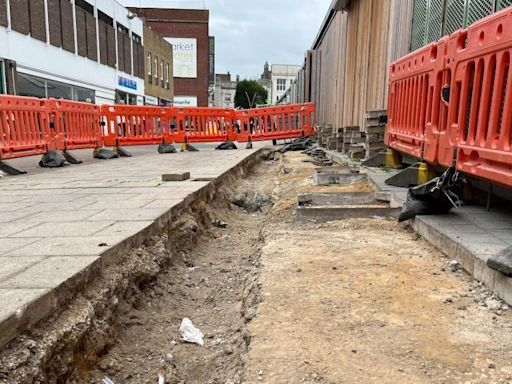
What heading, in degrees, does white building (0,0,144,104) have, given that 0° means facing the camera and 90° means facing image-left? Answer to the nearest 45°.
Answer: approximately 315°

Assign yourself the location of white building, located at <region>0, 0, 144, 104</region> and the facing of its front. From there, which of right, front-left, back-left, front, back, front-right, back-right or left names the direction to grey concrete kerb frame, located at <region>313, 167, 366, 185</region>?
front-right

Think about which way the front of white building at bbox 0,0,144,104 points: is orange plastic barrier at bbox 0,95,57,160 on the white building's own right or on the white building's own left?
on the white building's own right

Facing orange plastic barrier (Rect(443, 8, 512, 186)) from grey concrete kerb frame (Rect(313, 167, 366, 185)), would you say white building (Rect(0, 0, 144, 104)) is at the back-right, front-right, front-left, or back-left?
back-right

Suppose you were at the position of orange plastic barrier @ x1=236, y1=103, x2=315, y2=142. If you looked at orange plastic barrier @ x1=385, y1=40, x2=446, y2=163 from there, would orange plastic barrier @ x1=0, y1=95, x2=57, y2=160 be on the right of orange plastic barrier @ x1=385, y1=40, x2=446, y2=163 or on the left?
right

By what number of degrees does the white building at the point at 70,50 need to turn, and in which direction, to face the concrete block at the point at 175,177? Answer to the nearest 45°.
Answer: approximately 45° to its right

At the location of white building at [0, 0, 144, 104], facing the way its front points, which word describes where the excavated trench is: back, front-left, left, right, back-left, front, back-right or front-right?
front-right

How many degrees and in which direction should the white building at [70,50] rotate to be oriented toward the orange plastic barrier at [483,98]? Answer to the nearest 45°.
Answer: approximately 45° to its right

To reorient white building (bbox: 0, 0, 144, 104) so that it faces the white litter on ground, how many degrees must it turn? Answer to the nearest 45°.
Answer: approximately 45° to its right
